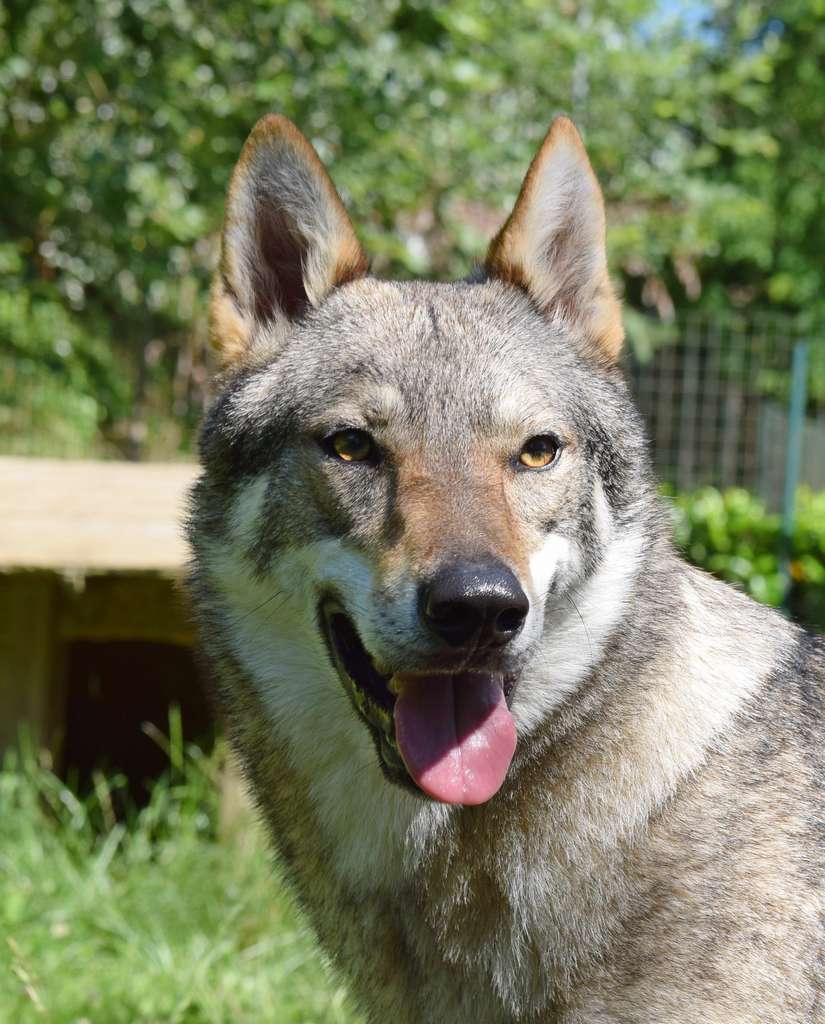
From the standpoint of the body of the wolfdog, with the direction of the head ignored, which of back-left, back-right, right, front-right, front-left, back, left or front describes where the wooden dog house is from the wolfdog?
right

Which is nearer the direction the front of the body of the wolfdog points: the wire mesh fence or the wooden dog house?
the wooden dog house

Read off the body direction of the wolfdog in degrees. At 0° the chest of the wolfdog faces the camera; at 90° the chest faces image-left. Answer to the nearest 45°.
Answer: approximately 45°

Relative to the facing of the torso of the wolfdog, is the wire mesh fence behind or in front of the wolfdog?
behind
